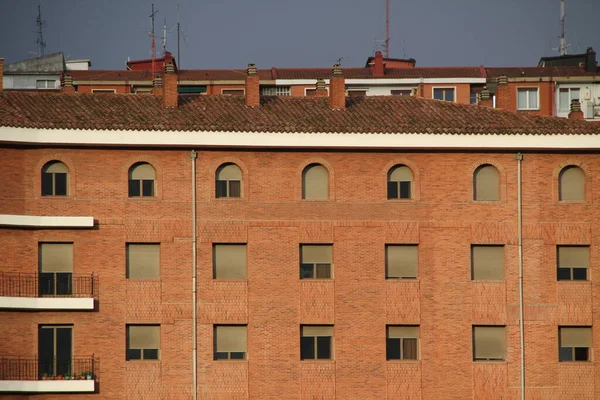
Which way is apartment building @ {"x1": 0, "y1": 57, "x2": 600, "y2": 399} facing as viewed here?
toward the camera
